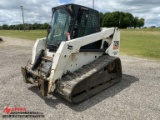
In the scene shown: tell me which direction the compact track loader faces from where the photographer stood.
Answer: facing the viewer and to the left of the viewer
